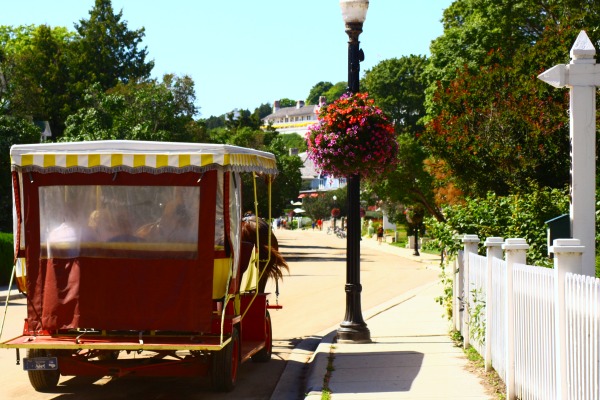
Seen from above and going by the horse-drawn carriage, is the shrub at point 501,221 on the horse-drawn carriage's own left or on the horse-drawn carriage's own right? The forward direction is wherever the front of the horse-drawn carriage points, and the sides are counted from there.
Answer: on the horse-drawn carriage's own right

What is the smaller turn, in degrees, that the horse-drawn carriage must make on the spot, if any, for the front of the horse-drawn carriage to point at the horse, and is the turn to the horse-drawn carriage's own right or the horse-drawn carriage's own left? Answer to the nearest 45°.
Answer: approximately 45° to the horse-drawn carriage's own right

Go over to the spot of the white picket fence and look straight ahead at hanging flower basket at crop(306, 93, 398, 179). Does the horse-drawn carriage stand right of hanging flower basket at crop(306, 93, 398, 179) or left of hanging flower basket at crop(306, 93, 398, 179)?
left

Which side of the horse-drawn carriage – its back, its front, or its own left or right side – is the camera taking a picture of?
back

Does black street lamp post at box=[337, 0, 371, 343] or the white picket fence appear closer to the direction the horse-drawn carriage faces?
the black street lamp post

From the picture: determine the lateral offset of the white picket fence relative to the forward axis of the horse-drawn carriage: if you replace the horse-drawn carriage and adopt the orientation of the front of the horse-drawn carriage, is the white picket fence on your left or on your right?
on your right
